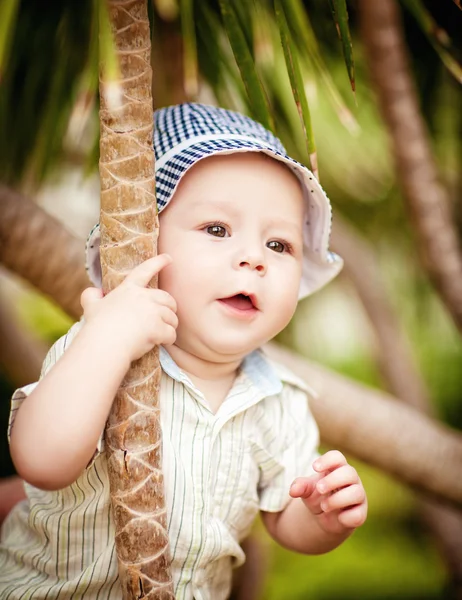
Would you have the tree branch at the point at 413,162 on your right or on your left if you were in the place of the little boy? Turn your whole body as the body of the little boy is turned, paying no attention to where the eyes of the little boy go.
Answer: on your left

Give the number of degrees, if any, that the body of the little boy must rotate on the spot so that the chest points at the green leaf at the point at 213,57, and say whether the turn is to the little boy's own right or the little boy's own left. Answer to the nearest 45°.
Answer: approximately 135° to the little boy's own left

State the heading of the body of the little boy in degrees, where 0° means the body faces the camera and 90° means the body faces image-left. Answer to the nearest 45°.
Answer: approximately 315°

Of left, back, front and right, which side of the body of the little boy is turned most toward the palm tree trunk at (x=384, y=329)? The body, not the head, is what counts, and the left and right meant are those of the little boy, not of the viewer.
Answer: left
